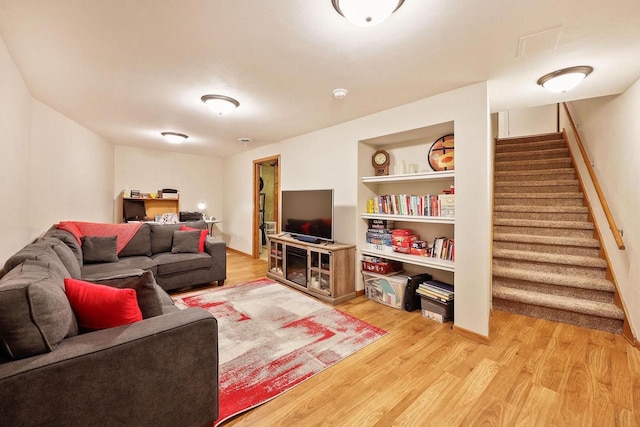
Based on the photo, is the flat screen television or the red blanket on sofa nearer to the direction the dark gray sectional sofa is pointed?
the flat screen television

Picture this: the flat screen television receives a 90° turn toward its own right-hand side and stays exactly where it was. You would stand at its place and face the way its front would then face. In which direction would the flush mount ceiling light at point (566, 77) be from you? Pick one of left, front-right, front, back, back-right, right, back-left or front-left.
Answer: back

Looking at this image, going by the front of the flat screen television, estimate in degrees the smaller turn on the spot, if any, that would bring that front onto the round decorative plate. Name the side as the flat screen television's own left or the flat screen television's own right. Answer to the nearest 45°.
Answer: approximately 90° to the flat screen television's own left

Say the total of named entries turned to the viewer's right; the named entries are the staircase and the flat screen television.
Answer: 0

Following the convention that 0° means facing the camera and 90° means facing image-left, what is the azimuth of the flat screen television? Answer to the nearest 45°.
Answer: approximately 45°

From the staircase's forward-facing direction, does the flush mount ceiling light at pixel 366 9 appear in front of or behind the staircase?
in front

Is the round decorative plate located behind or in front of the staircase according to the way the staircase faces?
in front

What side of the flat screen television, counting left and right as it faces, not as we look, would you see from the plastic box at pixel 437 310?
left

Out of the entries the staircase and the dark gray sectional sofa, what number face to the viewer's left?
0

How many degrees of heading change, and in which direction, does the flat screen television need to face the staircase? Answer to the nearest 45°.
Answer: approximately 135° to its left

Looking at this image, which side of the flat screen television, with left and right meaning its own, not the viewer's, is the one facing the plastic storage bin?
left
